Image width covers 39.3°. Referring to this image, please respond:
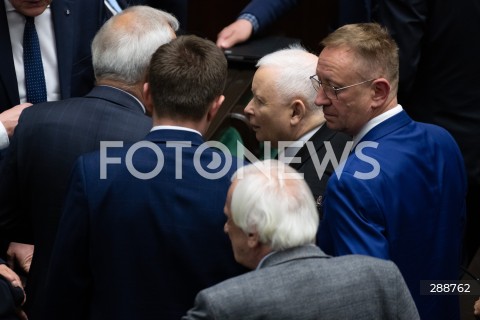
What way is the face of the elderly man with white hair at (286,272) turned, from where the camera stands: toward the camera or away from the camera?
away from the camera

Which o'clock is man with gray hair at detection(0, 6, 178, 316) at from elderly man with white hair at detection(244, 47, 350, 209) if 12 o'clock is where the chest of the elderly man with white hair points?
The man with gray hair is roughly at 11 o'clock from the elderly man with white hair.

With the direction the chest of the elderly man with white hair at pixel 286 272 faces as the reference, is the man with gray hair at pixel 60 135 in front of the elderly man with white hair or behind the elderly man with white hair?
in front

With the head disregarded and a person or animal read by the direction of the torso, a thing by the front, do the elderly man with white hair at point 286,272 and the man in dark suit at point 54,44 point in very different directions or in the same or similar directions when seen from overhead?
very different directions

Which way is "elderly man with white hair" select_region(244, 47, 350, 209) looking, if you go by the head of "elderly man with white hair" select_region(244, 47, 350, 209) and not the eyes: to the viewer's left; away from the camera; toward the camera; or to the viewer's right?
to the viewer's left

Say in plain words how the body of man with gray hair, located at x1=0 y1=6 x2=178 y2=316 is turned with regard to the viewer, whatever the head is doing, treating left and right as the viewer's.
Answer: facing away from the viewer and to the right of the viewer

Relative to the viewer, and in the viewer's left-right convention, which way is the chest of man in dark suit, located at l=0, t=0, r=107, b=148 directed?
facing the viewer

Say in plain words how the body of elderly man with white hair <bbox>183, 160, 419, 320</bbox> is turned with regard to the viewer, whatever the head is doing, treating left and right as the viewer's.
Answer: facing away from the viewer and to the left of the viewer

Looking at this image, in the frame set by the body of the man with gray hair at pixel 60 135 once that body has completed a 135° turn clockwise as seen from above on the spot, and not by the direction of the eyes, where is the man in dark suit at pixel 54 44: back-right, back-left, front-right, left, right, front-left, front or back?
back

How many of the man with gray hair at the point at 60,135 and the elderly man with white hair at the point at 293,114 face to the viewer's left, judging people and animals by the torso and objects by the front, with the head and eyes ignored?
1

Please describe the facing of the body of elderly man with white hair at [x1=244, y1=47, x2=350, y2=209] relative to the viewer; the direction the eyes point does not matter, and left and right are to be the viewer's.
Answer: facing to the left of the viewer

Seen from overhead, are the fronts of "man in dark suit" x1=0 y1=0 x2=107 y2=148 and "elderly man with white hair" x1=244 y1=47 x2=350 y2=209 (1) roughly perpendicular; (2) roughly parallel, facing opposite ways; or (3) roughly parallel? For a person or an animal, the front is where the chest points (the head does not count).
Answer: roughly perpendicular

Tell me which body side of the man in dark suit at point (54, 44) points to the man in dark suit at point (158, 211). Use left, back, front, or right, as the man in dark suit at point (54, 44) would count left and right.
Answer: front

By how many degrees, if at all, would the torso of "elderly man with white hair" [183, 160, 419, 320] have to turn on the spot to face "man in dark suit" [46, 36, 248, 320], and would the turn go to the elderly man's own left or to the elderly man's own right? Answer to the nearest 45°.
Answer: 0° — they already face them
